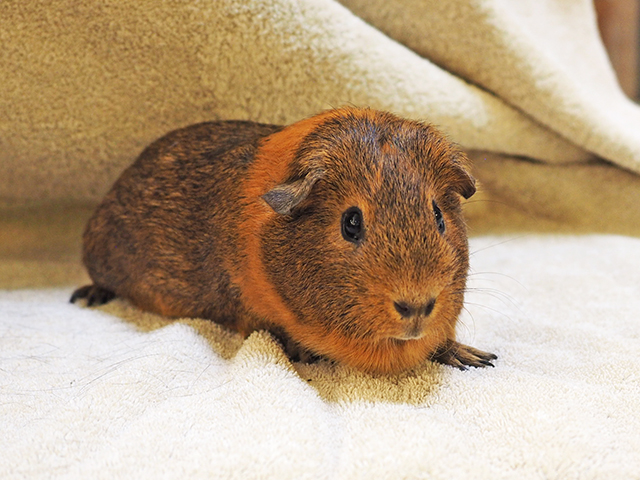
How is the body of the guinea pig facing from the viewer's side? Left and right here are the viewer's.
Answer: facing the viewer and to the right of the viewer

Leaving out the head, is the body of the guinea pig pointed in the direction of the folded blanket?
no
